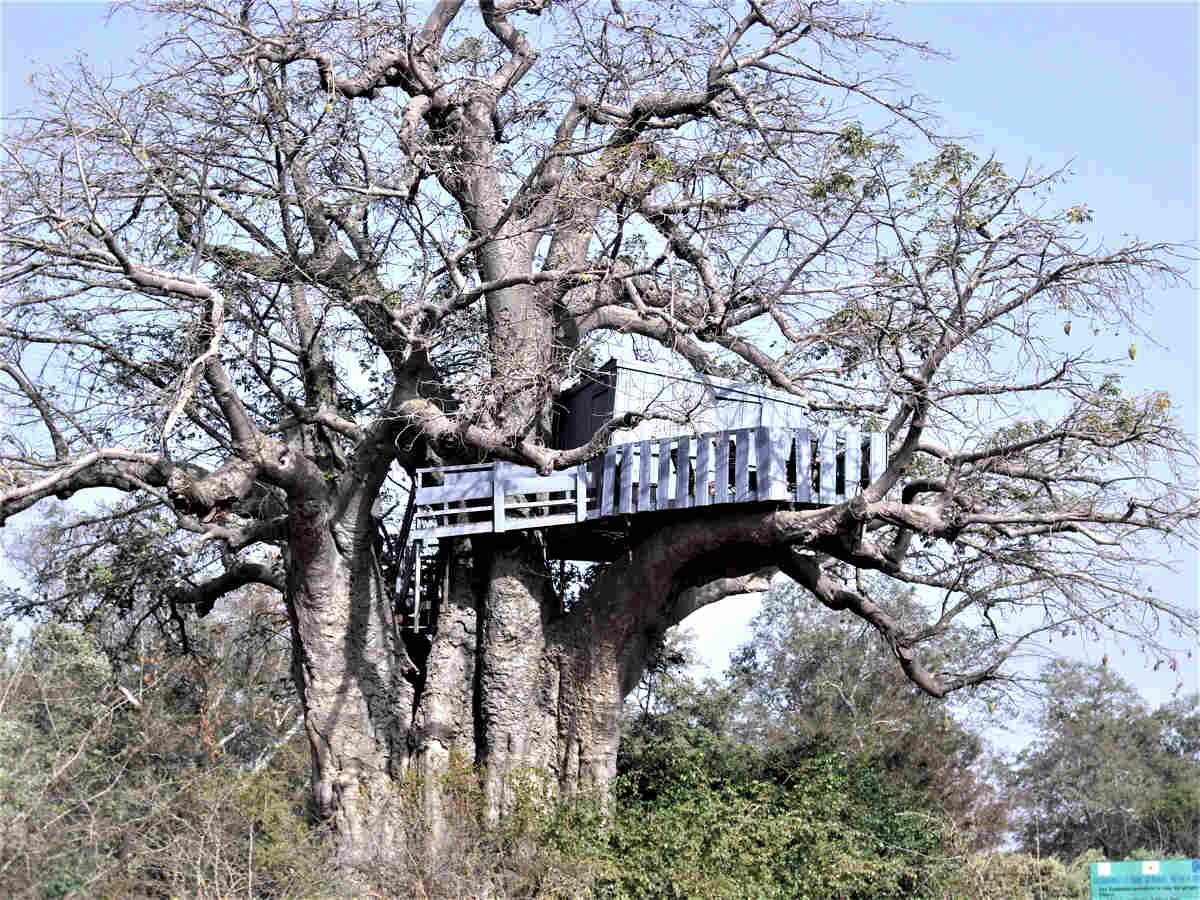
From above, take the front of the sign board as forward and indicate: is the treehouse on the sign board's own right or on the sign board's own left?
on the sign board's own right

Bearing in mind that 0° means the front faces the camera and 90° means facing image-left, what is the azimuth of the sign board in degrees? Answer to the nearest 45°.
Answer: approximately 0°
